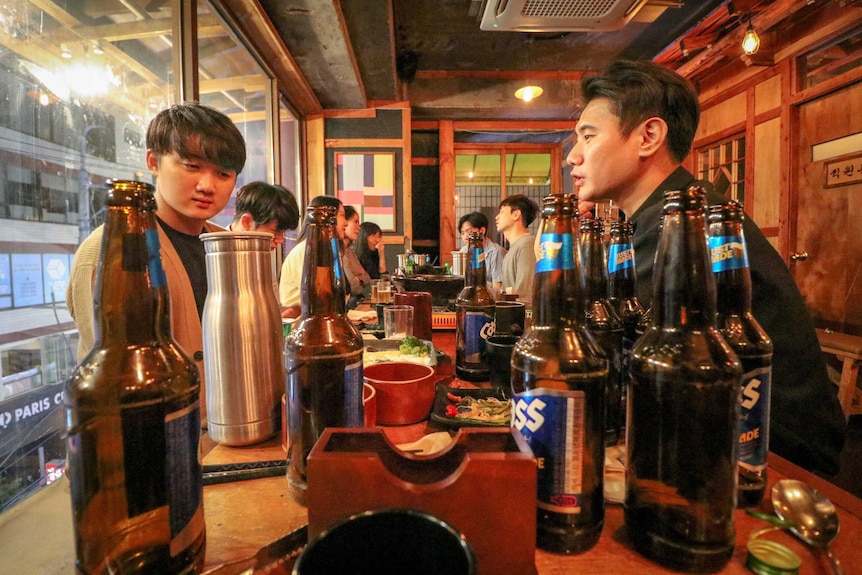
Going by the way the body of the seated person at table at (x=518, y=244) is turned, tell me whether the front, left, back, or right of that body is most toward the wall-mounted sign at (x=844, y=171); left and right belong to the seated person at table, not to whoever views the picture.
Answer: back

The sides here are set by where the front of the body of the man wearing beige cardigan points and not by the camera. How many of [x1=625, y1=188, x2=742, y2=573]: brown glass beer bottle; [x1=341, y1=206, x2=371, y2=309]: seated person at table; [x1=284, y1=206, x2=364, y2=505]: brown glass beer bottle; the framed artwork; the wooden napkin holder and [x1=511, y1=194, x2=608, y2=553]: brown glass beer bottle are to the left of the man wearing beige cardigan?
2

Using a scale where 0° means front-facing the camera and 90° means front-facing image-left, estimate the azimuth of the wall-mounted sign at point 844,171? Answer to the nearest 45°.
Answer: approximately 45°

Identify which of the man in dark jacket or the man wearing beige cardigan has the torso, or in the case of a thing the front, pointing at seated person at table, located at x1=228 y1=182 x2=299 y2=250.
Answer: the man in dark jacket

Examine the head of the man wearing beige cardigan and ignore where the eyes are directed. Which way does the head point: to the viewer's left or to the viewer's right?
to the viewer's right

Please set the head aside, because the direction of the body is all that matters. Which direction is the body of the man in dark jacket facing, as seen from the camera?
to the viewer's left

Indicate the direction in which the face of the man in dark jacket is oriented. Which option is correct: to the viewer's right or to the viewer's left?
to the viewer's left

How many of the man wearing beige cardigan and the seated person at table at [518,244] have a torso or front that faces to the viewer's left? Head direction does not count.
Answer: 1

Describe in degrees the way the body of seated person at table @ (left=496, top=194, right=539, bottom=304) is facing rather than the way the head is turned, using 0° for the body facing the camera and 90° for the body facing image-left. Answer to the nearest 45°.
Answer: approximately 90°

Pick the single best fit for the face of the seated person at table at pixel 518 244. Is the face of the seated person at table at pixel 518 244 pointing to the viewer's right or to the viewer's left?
to the viewer's left

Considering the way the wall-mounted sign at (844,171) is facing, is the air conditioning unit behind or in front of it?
in front

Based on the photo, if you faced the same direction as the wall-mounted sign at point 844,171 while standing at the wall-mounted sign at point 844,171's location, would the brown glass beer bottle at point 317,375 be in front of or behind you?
in front

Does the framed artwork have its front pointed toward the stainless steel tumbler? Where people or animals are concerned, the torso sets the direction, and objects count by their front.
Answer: yes

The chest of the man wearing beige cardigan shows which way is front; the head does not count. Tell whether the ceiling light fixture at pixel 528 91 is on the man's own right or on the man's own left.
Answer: on the man's own left
